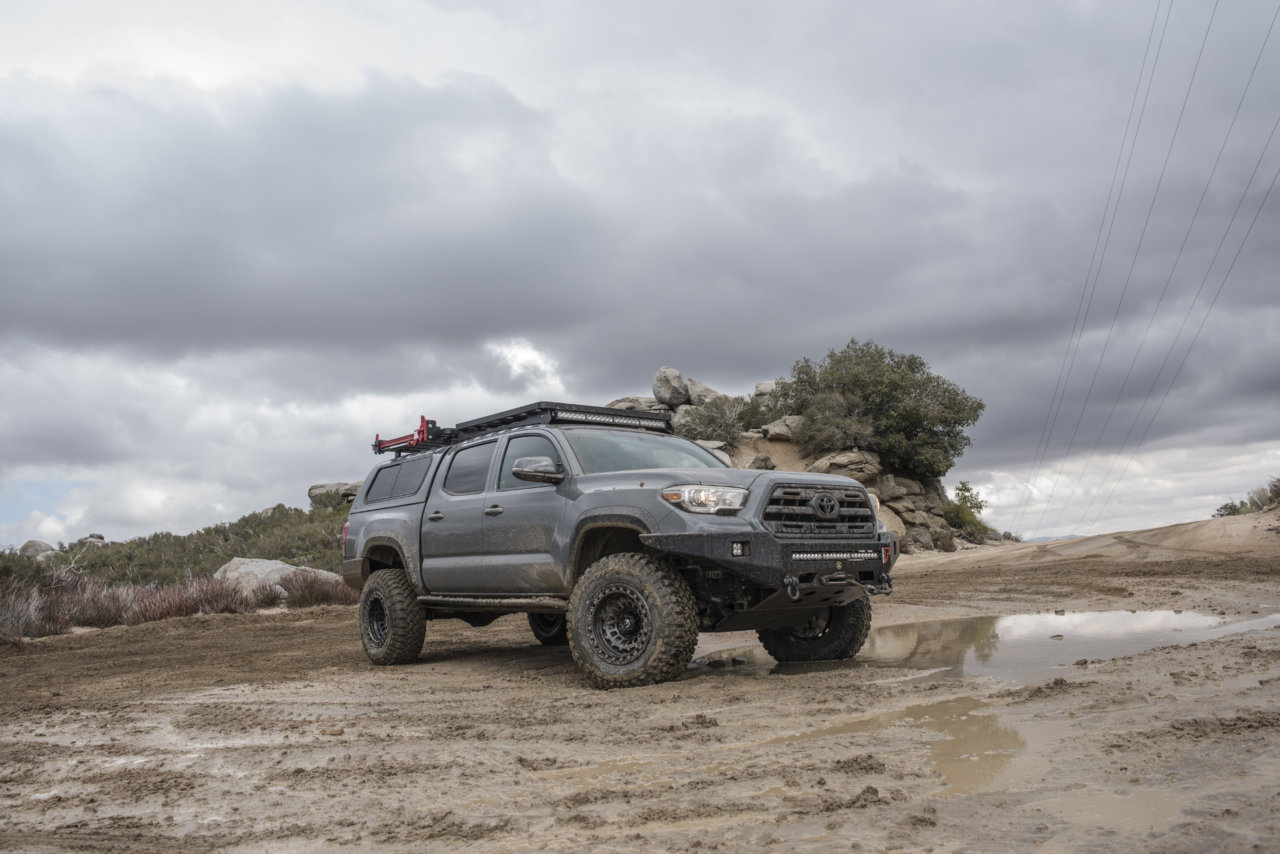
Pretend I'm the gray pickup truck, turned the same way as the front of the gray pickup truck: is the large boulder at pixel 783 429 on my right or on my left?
on my left

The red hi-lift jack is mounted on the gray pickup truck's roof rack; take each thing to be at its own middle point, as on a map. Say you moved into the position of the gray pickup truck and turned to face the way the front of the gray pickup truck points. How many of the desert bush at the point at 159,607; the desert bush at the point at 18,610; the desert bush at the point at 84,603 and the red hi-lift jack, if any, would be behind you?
4

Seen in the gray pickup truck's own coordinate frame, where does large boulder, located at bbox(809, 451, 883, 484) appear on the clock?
The large boulder is roughly at 8 o'clock from the gray pickup truck.

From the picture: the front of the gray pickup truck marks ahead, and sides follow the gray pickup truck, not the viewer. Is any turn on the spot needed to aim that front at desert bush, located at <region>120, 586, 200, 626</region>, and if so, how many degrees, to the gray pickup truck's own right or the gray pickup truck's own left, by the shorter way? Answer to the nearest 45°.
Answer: approximately 180°

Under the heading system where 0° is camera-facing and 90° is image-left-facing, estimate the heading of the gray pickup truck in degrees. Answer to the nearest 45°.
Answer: approximately 315°

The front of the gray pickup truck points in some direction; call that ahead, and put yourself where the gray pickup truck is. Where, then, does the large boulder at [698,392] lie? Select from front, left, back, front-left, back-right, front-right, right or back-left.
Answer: back-left

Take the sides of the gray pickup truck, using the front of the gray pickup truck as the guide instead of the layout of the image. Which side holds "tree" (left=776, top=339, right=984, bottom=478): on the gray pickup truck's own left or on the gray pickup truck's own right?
on the gray pickup truck's own left

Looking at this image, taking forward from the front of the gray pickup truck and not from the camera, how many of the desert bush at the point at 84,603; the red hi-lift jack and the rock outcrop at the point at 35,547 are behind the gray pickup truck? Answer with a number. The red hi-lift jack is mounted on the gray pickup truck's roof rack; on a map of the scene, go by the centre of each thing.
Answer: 3

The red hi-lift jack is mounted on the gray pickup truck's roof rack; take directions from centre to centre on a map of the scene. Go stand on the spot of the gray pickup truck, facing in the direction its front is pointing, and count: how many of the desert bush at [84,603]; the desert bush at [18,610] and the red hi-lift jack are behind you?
3

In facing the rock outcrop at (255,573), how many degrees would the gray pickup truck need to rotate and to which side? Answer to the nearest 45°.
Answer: approximately 180°

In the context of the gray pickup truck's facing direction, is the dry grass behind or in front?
behind

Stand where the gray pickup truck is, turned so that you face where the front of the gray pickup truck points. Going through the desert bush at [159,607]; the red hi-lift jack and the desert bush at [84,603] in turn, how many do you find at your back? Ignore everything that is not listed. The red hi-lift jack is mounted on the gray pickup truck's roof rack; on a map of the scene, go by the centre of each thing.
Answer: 3

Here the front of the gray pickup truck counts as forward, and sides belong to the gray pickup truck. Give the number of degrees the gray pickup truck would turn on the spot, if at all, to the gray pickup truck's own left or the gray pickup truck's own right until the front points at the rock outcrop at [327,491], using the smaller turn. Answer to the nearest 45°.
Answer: approximately 135° to the gray pickup truck's own left
